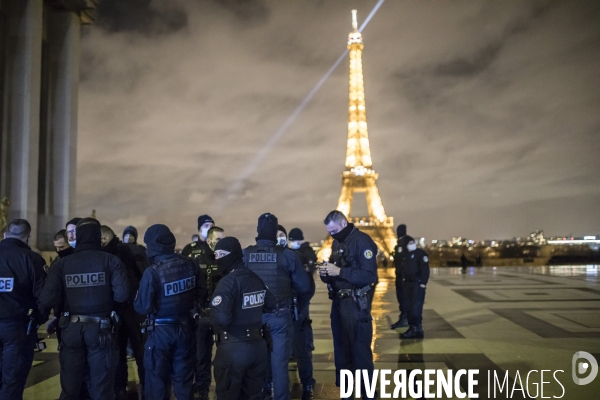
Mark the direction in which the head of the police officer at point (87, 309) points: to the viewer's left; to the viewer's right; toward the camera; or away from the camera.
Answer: away from the camera

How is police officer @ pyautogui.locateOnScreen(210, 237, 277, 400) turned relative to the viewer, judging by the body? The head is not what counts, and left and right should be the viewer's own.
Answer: facing away from the viewer and to the left of the viewer

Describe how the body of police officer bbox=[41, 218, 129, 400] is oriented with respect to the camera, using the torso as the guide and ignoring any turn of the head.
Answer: away from the camera

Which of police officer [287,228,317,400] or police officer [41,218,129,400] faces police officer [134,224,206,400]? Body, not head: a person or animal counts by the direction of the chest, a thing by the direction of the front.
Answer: police officer [287,228,317,400]

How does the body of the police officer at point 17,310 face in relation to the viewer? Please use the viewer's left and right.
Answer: facing away from the viewer and to the right of the viewer

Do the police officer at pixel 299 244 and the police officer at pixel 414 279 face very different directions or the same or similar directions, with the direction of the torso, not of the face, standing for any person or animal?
same or similar directions

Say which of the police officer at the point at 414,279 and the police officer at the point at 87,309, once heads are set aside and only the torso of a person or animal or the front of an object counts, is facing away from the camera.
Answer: the police officer at the point at 87,309

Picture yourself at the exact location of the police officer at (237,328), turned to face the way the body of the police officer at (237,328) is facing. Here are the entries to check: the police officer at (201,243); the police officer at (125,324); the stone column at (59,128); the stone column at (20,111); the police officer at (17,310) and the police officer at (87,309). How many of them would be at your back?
0

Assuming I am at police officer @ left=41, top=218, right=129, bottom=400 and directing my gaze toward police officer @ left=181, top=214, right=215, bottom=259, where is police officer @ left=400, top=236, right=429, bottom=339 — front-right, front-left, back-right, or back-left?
front-right

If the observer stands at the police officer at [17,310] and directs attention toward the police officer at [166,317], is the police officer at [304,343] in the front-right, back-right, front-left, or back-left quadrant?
front-left

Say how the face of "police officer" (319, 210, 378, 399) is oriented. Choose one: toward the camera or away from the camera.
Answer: toward the camera

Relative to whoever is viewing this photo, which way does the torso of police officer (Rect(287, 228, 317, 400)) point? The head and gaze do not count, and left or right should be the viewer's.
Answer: facing the viewer and to the left of the viewer
